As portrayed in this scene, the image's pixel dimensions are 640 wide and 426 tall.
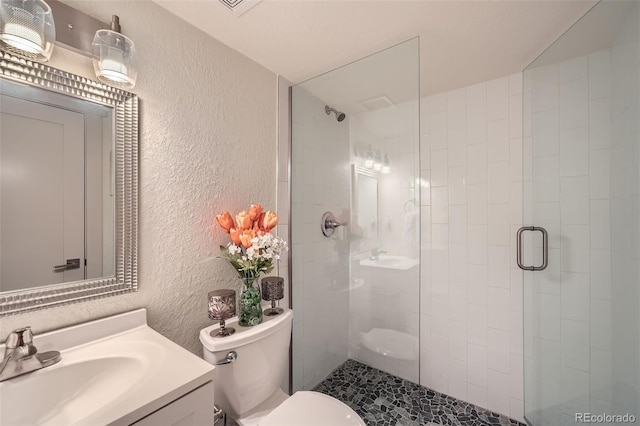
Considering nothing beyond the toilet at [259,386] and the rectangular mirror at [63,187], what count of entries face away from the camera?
0

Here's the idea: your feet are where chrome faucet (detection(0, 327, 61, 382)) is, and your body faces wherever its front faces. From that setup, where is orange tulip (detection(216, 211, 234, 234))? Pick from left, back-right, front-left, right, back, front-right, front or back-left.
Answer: front-left

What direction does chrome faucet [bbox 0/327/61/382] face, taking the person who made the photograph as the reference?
facing the viewer and to the right of the viewer

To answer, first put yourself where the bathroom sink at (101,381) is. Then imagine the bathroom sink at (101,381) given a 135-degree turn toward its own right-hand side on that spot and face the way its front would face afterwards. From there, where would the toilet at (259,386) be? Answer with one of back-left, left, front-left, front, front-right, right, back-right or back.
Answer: back

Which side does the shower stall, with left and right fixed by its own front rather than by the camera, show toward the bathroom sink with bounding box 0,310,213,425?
front

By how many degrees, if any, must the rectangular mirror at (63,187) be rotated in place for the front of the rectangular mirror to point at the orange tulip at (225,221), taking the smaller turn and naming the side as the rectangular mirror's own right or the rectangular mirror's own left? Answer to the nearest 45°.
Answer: approximately 45° to the rectangular mirror's own left

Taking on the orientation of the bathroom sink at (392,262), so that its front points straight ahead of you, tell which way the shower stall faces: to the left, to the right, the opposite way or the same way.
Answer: to the right

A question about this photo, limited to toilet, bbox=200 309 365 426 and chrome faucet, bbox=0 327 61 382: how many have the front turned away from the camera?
0

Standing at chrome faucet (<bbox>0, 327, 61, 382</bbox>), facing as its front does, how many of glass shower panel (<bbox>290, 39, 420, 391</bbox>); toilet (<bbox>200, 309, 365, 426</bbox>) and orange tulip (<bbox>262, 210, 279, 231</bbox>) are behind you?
0

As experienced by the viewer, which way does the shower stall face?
facing the viewer and to the left of the viewer
